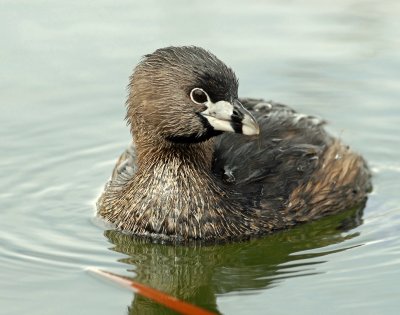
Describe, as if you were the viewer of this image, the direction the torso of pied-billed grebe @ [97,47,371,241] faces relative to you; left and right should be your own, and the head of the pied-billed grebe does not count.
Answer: facing the viewer and to the left of the viewer
